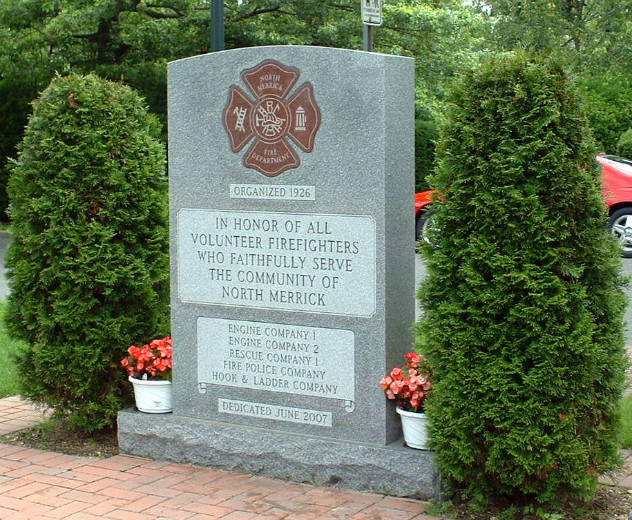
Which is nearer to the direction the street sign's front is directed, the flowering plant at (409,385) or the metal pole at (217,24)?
the flowering plant

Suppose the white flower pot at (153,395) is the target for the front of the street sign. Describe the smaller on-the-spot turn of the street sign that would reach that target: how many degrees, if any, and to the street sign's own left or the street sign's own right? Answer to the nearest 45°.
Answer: approximately 45° to the street sign's own right

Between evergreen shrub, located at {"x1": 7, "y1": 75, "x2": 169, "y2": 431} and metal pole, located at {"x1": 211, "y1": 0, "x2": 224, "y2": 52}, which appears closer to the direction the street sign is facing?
the evergreen shrub

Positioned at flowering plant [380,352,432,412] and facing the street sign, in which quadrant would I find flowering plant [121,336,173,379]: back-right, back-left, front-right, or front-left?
front-left

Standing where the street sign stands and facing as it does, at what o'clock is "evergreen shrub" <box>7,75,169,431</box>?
The evergreen shrub is roughly at 1 o'clock from the street sign.

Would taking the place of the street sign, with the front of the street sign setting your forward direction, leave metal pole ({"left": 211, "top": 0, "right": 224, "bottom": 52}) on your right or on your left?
on your right

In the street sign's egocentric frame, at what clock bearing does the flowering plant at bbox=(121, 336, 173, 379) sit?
The flowering plant is roughly at 1 o'clock from the street sign.

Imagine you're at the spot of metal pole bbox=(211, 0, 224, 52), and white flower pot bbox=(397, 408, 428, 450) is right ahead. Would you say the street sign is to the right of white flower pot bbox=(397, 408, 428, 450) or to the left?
left

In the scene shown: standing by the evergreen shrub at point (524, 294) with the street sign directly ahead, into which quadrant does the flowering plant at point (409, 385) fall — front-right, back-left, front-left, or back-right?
front-left

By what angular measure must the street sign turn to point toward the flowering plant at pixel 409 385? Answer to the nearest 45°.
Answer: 0° — it already faces it

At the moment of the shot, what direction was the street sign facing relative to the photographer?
facing the viewer

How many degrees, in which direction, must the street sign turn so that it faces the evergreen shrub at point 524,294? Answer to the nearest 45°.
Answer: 0° — it already faces it

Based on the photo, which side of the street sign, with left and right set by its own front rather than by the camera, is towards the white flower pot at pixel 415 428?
front
